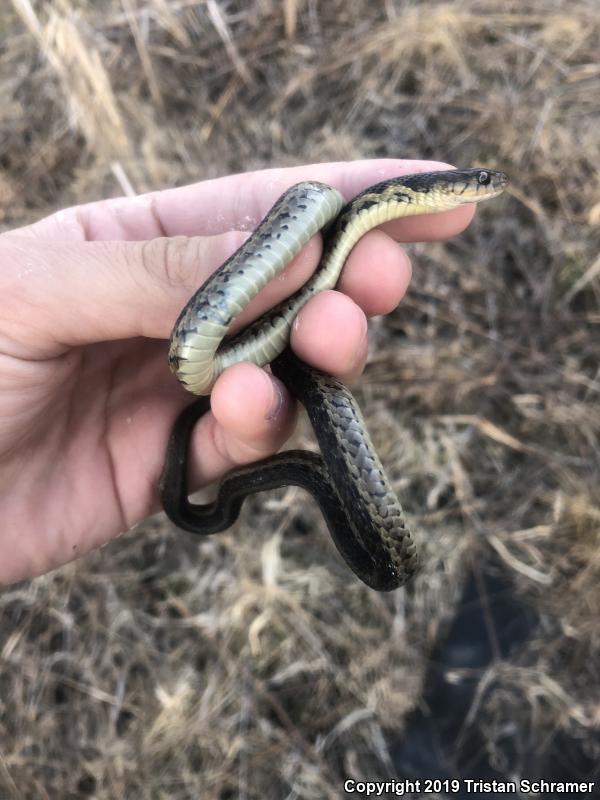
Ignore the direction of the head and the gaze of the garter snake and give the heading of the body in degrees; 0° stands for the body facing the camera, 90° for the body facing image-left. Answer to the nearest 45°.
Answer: approximately 270°
